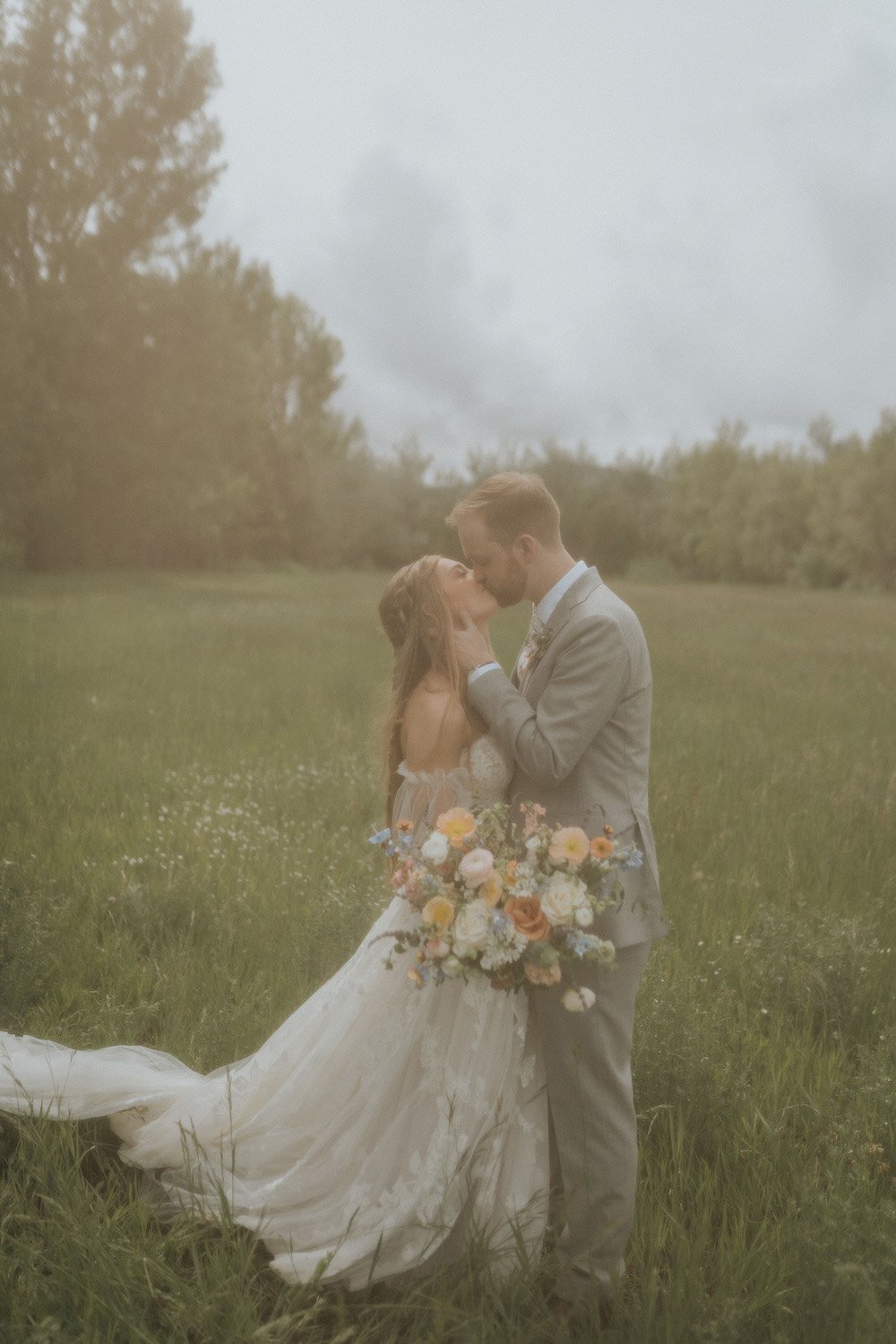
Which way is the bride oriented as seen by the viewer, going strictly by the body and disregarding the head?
to the viewer's right

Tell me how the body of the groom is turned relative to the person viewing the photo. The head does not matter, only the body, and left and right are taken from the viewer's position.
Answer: facing to the left of the viewer

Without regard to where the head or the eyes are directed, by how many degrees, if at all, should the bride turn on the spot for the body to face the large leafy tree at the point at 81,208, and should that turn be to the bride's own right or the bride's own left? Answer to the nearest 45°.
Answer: approximately 90° to the bride's own left

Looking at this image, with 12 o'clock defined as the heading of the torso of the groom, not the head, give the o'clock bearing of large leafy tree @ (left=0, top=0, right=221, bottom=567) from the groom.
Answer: The large leafy tree is roughly at 2 o'clock from the groom.

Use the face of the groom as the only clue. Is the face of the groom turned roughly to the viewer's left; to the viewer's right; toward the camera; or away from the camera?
to the viewer's left

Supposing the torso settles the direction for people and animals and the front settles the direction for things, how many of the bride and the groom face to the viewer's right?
1

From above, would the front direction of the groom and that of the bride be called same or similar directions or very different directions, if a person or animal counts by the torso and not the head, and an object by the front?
very different directions

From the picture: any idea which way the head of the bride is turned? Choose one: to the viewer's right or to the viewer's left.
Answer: to the viewer's right
